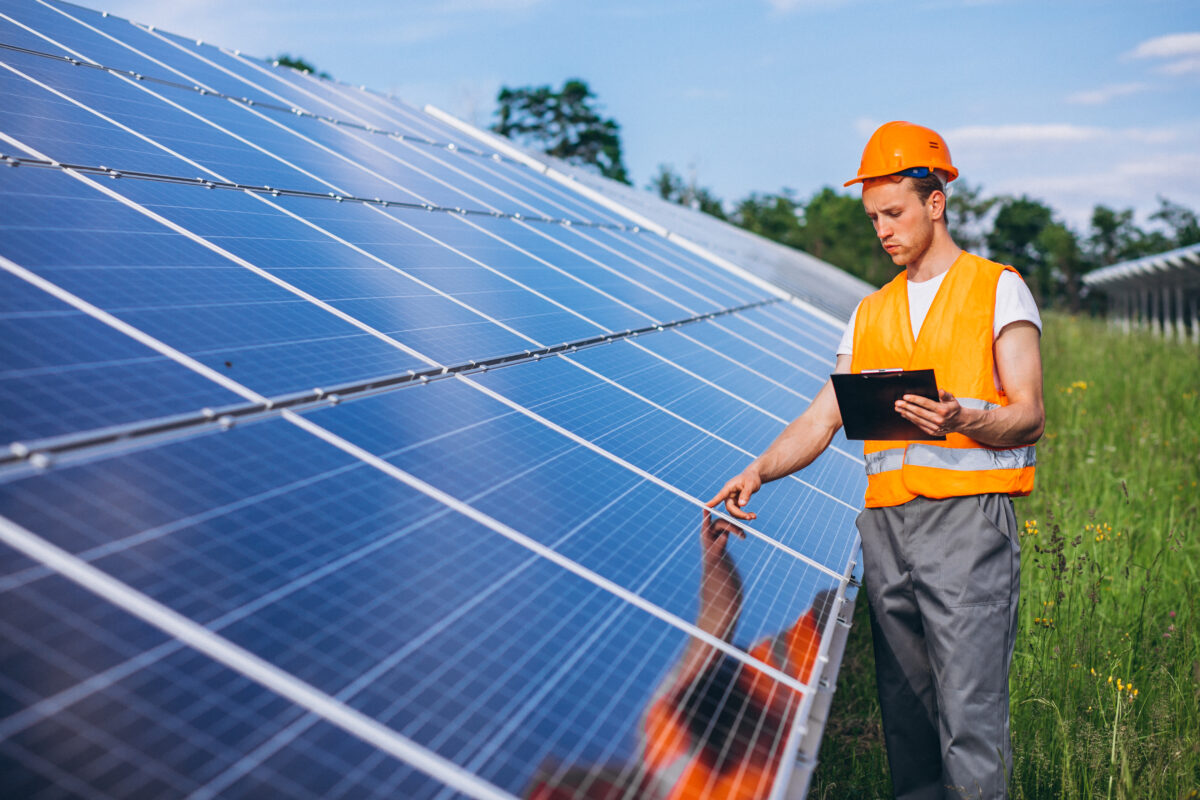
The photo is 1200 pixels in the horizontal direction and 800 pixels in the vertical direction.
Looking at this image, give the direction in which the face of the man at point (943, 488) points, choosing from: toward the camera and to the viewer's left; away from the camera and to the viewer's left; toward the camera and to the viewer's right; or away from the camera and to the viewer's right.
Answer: toward the camera and to the viewer's left

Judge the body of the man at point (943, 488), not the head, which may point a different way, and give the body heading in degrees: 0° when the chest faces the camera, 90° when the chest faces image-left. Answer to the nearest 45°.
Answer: approximately 45°
